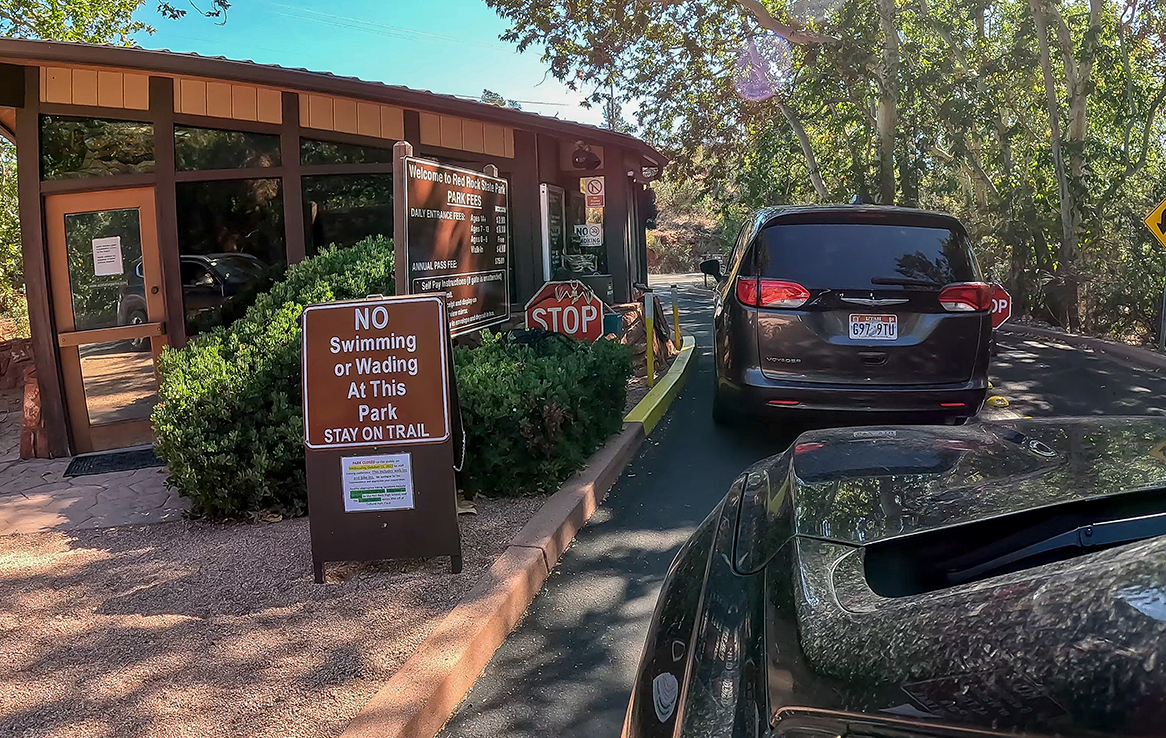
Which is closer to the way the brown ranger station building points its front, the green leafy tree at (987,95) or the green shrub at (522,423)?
the green shrub

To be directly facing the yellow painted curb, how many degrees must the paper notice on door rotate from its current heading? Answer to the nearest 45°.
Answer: approximately 90° to its left

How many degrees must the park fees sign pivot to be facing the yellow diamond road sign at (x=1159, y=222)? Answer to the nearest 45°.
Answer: approximately 90° to its left

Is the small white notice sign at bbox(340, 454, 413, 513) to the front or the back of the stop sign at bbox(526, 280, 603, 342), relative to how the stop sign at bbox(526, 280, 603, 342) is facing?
to the front

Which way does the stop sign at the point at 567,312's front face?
toward the camera

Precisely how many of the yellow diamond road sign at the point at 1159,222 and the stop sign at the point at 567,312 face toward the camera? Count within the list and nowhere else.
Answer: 2

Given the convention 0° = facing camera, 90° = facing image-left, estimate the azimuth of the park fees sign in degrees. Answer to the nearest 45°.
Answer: approximately 315°

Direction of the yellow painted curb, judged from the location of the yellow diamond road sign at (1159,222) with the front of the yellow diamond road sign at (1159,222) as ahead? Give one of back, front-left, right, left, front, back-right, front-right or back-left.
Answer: front-right

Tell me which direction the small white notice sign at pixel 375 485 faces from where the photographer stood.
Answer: facing the viewer

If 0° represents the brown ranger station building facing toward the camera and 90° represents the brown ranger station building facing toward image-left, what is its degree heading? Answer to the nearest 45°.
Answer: approximately 315°

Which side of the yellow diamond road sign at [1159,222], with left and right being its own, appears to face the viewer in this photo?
front

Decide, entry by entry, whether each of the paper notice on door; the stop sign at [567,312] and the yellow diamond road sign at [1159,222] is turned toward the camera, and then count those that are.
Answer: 3
